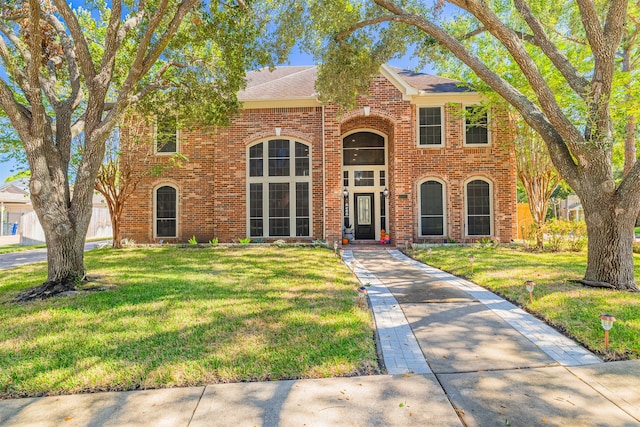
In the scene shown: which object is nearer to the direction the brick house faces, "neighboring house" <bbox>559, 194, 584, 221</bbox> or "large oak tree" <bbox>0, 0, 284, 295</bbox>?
the large oak tree

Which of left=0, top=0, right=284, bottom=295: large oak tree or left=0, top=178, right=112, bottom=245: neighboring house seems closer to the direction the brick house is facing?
the large oak tree

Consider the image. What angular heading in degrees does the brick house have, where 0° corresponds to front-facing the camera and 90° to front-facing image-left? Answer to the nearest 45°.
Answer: approximately 0°

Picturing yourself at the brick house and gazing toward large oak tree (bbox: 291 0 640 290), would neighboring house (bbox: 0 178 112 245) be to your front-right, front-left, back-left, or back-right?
back-right

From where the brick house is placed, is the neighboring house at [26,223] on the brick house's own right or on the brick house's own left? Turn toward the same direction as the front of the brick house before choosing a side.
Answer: on the brick house's own right

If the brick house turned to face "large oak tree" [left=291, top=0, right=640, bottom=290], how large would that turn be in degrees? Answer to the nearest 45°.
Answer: approximately 45° to its left

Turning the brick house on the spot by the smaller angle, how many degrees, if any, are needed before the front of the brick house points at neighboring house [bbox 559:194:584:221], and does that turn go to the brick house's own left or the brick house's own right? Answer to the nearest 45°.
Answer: approximately 135° to the brick house's own left

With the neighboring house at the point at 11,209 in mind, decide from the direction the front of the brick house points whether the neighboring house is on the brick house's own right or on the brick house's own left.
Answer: on the brick house's own right
